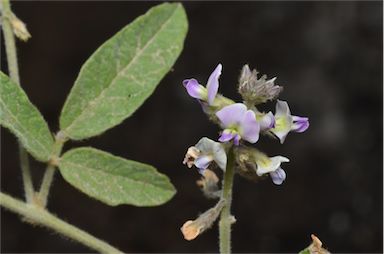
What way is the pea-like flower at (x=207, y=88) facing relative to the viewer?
to the viewer's left

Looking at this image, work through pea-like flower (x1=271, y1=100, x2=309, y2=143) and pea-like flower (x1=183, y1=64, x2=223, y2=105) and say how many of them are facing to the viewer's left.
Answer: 1

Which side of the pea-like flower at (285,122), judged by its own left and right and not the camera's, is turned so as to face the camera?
right

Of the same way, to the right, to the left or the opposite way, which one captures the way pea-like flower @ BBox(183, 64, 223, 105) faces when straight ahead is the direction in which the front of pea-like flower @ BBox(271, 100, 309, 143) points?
the opposite way
